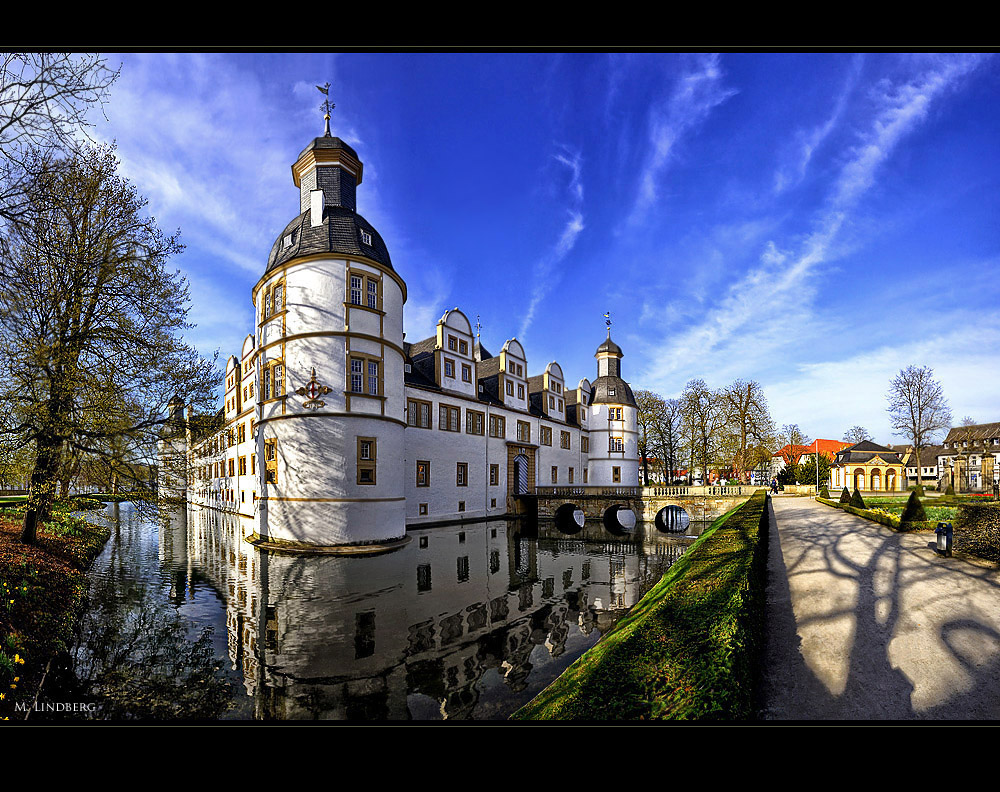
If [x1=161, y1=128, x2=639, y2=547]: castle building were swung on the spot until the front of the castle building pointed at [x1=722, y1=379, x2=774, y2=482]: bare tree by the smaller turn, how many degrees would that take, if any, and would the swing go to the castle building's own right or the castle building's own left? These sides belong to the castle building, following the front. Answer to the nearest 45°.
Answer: approximately 45° to the castle building's own left

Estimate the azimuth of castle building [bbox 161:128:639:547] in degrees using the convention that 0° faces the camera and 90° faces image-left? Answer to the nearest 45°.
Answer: approximately 315°

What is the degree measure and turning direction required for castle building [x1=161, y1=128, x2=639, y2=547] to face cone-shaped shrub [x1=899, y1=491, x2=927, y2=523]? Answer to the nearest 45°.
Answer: approximately 45° to its left

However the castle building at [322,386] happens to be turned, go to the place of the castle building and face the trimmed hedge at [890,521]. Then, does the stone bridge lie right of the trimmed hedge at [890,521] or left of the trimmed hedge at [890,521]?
left

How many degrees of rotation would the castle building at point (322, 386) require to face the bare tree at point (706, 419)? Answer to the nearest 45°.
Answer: approximately 45° to its left

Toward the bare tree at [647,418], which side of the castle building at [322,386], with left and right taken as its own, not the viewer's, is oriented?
left

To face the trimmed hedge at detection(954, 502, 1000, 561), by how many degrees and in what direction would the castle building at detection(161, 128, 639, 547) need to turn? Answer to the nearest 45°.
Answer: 0° — it already faces it
